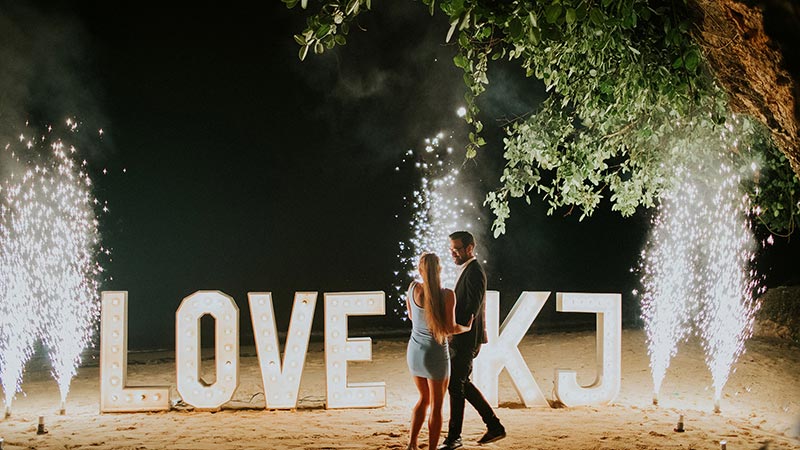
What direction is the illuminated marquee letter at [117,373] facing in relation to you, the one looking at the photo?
facing the viewer

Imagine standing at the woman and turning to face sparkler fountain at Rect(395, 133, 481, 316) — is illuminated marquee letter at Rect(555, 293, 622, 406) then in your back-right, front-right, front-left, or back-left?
front-right

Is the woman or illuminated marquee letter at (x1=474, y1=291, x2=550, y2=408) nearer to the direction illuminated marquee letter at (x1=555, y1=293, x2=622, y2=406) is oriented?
the woman

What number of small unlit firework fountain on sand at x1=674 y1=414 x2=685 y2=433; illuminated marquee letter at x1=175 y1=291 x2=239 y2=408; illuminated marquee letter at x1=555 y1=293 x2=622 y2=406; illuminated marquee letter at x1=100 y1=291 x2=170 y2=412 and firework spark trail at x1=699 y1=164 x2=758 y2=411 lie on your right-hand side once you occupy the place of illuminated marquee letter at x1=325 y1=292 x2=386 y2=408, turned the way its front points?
2

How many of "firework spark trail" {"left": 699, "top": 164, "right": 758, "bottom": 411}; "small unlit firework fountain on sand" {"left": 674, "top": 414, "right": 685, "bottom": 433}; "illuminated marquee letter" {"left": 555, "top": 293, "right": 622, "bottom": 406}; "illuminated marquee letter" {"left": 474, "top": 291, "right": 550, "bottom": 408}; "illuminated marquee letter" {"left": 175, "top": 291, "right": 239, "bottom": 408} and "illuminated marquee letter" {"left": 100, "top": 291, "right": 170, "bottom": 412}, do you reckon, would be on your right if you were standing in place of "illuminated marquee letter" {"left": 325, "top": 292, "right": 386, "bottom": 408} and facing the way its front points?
2

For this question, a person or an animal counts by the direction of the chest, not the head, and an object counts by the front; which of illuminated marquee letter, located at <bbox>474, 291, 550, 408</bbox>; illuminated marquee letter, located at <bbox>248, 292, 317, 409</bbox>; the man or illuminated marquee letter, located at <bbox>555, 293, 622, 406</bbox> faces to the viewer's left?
the man

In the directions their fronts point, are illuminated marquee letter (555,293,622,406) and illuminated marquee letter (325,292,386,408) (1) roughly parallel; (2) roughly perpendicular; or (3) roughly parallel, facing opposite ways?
roughly parallel

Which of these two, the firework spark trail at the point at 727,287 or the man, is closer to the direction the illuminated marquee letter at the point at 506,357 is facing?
the man

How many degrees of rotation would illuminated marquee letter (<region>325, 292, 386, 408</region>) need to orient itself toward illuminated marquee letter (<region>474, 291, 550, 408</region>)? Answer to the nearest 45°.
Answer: approximately 90° to its left

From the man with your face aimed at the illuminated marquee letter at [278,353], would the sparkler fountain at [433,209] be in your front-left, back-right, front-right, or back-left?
front-right

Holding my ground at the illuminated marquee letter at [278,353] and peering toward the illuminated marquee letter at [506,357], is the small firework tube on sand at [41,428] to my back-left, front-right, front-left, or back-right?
back-right

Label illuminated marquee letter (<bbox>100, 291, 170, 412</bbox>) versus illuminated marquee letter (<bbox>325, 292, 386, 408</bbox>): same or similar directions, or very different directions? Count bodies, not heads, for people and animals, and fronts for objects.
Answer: same or similar directions

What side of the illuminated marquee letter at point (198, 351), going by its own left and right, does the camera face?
front

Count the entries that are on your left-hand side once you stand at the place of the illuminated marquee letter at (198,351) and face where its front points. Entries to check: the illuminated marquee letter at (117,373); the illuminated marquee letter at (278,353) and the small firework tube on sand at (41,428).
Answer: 1

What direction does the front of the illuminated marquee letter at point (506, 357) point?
toward the camera
